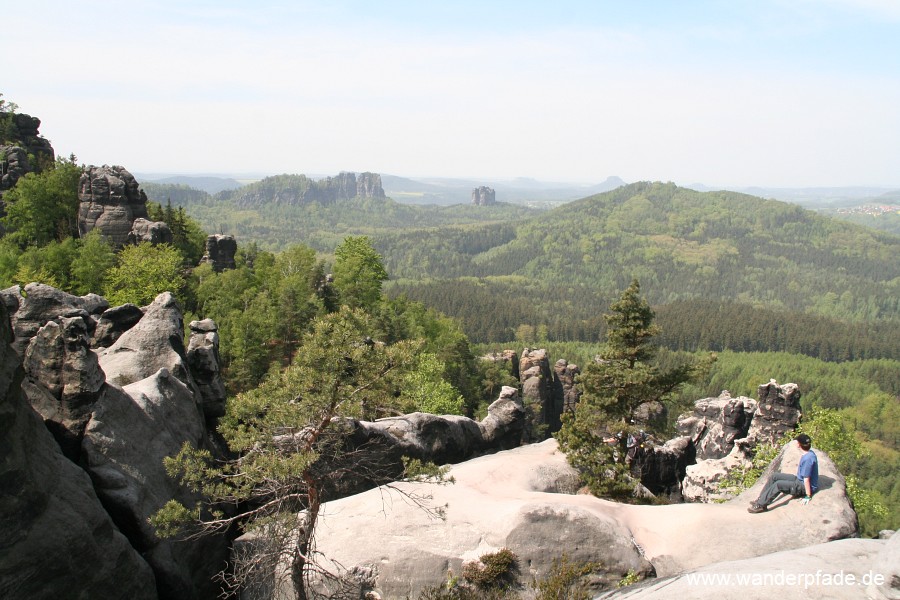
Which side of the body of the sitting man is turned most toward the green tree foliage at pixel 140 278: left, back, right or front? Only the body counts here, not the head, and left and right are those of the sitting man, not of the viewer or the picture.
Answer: front

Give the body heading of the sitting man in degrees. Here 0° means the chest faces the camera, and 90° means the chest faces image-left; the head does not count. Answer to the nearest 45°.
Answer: approximately 90°

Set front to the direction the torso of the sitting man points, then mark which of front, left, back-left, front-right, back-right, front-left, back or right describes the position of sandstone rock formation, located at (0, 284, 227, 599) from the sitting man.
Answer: front-left

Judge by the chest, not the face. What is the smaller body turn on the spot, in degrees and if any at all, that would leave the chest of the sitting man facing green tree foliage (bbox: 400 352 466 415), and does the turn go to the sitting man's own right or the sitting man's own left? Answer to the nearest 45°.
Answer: approximately 45° to the sitting man's own right

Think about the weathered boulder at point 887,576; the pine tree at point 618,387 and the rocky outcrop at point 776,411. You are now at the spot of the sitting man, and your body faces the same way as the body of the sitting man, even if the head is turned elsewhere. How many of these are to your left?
1

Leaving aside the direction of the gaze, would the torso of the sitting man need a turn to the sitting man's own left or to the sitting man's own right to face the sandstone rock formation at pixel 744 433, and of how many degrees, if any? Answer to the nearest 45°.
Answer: approximately 90° to the sitting man's own right

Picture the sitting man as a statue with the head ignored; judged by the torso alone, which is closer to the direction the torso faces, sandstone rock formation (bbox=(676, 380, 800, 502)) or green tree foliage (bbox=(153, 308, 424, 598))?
the green tree foliage

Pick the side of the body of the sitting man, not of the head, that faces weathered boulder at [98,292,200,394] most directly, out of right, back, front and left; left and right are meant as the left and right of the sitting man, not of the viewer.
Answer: front

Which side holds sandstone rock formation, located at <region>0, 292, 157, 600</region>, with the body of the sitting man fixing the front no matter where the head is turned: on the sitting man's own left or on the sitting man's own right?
on the sitting man's own left
